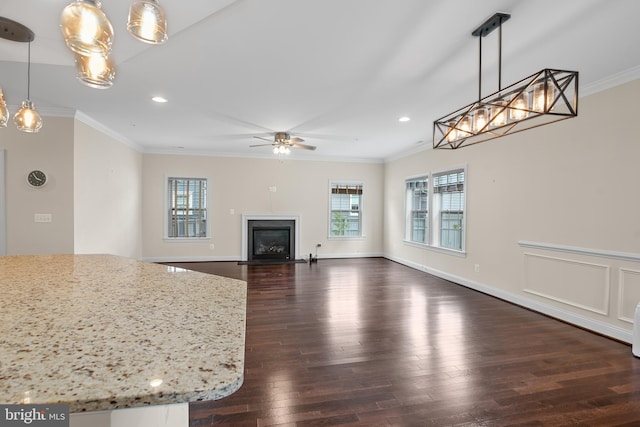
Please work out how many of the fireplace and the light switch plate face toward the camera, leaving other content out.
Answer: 2

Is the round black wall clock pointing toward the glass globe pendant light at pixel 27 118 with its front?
yes

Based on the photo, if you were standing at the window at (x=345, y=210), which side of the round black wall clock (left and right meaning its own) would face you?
left

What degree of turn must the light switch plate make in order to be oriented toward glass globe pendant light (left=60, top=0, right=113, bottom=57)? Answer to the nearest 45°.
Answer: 0° — it already faces it

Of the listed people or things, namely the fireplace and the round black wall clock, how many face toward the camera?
2

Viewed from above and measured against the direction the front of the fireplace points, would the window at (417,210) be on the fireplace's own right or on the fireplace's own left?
on the fireplace's own left

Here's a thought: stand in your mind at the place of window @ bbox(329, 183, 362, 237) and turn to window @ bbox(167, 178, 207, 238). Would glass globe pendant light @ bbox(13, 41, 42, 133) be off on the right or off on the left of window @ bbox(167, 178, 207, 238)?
left

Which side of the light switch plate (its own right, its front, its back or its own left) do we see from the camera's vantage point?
front

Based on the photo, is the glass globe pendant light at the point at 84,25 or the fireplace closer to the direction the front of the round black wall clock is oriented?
the glass globe pendant light

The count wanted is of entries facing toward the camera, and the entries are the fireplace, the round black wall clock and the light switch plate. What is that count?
3

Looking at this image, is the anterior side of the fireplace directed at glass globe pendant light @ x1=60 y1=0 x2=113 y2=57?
yes

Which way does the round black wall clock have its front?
toward the camera

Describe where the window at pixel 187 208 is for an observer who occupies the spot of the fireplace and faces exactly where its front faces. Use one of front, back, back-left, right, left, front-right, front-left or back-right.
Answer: right

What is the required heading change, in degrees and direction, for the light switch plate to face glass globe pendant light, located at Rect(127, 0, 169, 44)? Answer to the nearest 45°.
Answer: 0° — it already faces it

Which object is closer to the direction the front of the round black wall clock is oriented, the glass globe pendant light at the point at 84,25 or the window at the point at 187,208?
the glass globe pendant light

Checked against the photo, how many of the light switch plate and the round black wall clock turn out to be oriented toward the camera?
2
